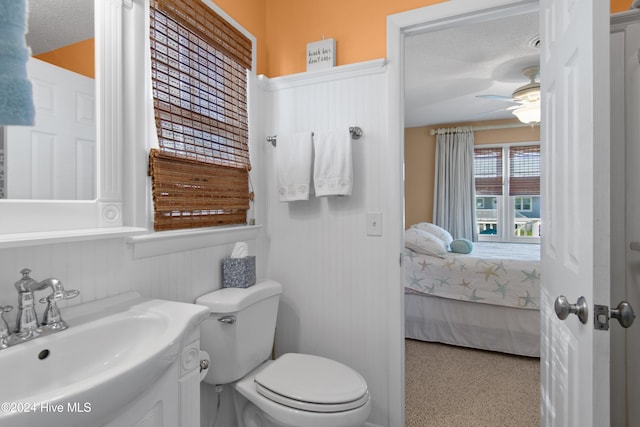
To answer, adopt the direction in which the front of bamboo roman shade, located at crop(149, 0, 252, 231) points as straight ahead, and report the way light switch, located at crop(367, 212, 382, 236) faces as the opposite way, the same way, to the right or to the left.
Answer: to the right

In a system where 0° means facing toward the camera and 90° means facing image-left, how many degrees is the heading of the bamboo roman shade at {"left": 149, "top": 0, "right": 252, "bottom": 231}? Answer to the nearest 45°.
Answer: approximately 315°

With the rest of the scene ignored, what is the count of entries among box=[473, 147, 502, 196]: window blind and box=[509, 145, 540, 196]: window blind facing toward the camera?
2

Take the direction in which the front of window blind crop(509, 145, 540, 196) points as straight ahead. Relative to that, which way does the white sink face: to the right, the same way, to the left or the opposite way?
to the left

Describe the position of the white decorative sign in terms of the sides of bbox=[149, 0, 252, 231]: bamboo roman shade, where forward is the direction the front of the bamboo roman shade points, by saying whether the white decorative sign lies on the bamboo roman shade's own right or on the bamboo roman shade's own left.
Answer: on the bamboo roman shade's own left

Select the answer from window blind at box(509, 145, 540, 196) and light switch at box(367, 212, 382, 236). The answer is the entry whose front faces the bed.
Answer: the window blind

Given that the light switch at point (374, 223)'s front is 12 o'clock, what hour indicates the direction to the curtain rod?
The curtain rod is roughly at 7 o'clock from the light switch.

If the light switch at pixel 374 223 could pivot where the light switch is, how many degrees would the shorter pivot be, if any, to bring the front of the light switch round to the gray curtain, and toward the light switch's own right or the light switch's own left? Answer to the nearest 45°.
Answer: approximately 180°

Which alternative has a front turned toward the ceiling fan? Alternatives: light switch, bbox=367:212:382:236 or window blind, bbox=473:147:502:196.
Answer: the window blind
